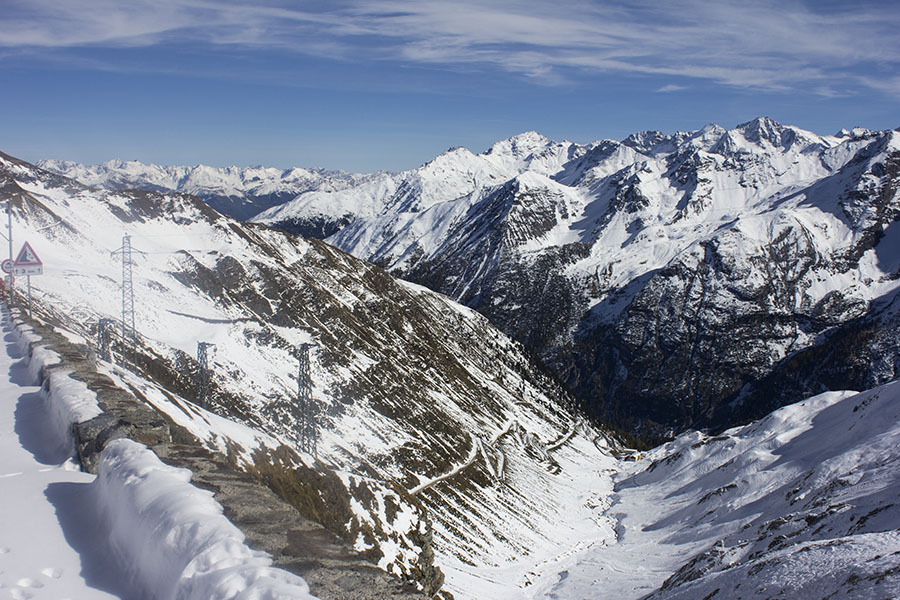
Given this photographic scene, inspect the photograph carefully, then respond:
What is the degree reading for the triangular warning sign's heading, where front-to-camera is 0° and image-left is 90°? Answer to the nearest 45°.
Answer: approximately 0°
